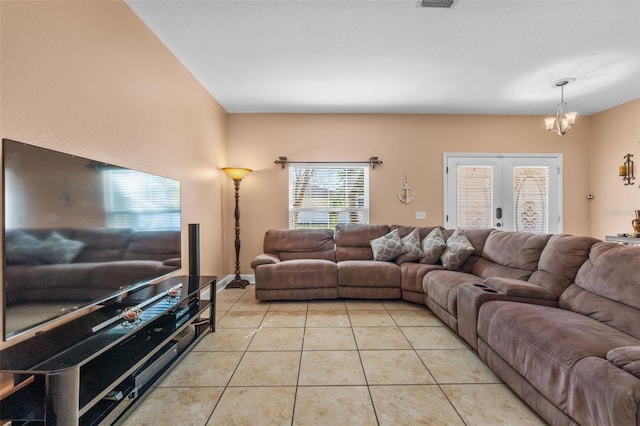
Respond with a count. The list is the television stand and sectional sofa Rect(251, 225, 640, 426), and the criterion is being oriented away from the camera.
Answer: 0

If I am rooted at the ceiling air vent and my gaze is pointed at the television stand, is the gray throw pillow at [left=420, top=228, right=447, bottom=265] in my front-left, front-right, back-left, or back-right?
back-right

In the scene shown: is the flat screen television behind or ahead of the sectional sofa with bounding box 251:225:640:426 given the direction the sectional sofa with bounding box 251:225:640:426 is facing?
ahead

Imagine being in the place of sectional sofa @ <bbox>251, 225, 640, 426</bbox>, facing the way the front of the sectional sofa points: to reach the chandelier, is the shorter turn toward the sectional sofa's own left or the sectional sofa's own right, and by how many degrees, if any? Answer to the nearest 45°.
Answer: approximately 135° to the sectional sofa's own right

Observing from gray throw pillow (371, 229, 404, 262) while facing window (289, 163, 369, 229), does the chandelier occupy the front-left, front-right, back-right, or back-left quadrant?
back-right

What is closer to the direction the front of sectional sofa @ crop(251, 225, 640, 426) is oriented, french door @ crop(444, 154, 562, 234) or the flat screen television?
the flat screen television

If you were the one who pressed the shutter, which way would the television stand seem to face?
facing the viewer and to the right of the viewer

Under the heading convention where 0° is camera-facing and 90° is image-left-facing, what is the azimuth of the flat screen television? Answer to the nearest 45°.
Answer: approximately 315°

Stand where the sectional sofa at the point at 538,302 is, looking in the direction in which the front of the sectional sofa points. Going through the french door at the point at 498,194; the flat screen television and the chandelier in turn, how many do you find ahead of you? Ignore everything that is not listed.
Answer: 1

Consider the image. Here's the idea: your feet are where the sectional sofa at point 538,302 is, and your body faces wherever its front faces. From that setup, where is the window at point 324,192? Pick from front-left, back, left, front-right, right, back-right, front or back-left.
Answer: right

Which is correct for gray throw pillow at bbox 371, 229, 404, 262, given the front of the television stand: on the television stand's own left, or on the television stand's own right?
on the television stand's own left

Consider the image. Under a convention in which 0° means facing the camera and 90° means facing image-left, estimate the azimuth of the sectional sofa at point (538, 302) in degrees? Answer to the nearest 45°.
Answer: approximately 45°

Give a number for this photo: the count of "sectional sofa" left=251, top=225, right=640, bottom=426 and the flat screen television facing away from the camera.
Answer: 0
